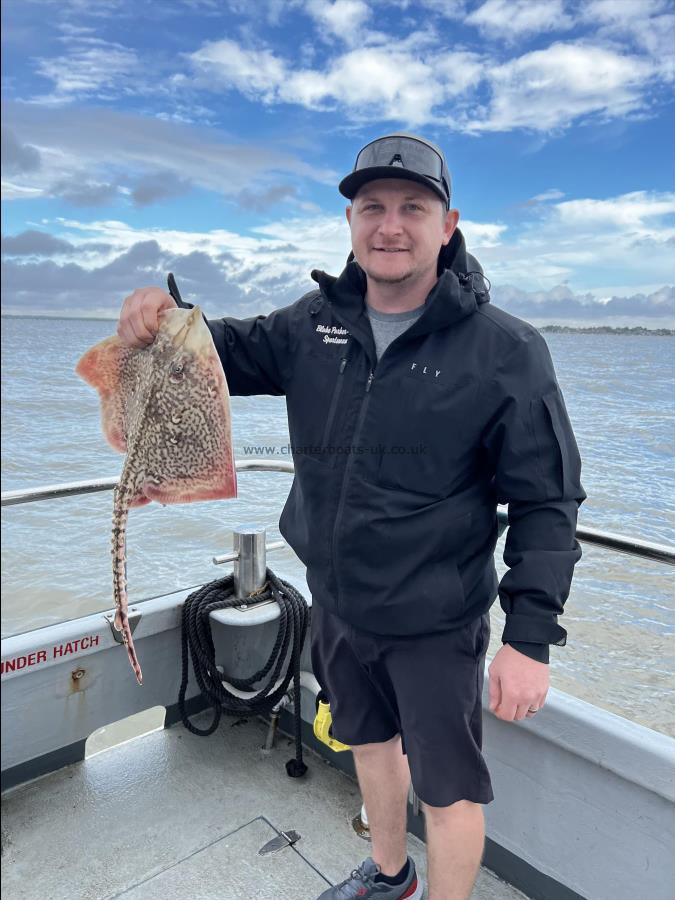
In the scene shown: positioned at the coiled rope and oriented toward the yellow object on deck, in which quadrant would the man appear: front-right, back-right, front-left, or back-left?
front-right

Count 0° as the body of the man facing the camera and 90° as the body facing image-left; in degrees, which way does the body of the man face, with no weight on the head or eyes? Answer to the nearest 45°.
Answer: approximately 45°

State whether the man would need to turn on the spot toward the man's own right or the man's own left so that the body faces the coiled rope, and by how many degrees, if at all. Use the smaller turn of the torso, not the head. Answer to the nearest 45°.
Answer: approximately 90° to the man's own right

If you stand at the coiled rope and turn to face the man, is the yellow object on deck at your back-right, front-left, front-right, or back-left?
front-left

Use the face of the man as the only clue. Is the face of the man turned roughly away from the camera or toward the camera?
toward the camera
